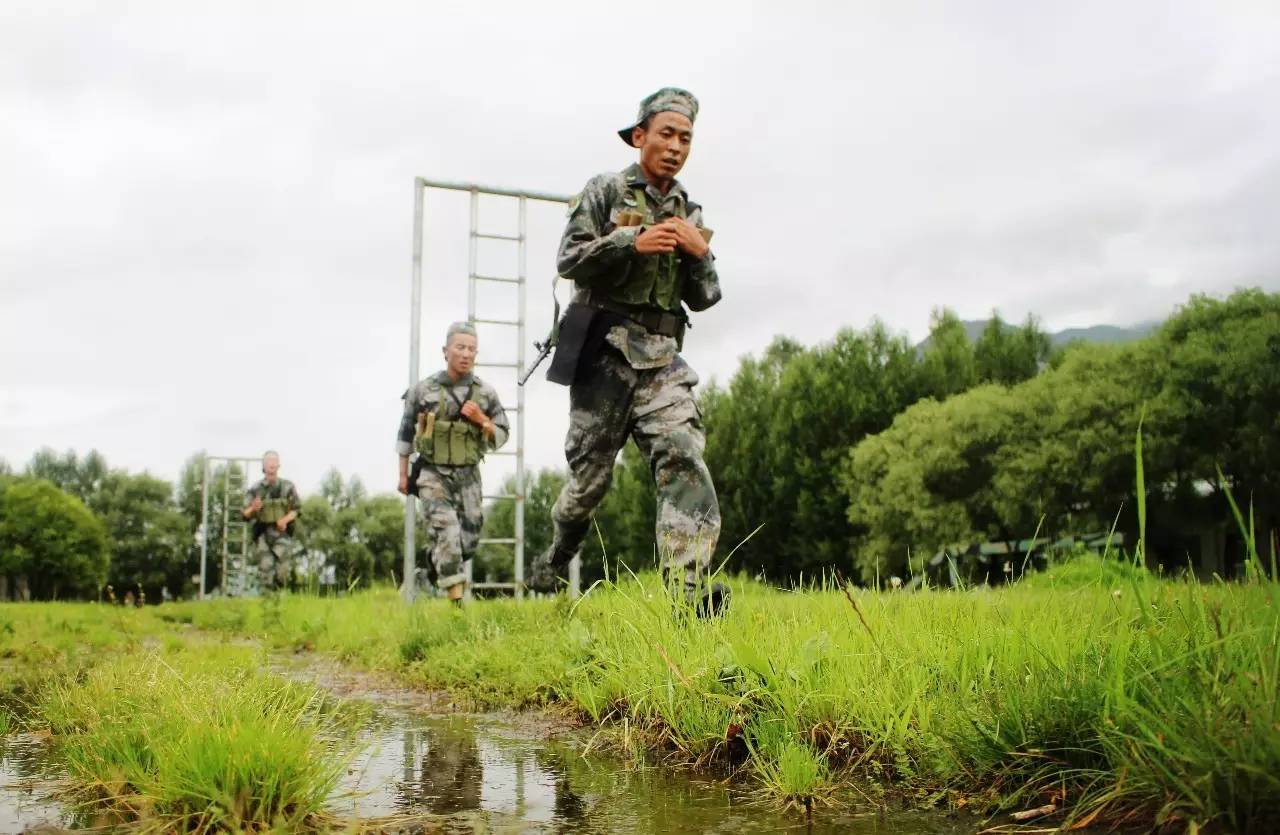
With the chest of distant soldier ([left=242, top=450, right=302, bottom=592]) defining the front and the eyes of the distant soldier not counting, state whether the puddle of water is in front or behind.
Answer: in front

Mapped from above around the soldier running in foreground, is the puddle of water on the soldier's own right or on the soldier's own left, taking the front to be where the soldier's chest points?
on the soldier's own right

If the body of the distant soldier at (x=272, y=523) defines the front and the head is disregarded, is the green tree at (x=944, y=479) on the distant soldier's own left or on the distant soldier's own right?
on the distant soldier's own left

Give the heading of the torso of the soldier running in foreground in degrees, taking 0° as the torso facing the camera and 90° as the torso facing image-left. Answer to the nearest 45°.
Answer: approximately 315°

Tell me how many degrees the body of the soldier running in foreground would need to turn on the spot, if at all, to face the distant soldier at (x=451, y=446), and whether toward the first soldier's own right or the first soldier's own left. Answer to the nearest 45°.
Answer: approximately 135° to the first soldier's own left

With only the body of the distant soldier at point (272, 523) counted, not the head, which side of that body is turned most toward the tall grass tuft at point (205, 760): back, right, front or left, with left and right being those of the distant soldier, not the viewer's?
front

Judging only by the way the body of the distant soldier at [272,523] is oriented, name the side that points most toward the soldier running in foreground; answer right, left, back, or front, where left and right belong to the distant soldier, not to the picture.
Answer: front

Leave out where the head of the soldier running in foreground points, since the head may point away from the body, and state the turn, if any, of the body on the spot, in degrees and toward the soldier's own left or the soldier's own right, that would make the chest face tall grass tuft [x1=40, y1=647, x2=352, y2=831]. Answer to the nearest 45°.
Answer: approximately 45° to the soldier's own right

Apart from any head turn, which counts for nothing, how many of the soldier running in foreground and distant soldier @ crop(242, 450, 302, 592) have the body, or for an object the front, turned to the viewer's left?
0

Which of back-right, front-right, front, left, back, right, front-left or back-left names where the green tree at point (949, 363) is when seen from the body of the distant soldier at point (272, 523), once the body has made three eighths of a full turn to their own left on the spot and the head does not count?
front

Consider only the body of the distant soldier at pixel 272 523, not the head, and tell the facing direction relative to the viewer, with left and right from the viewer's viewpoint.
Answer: facing the viewer

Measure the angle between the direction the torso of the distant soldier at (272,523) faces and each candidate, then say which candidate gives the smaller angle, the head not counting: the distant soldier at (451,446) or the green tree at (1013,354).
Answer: the distant soldier
